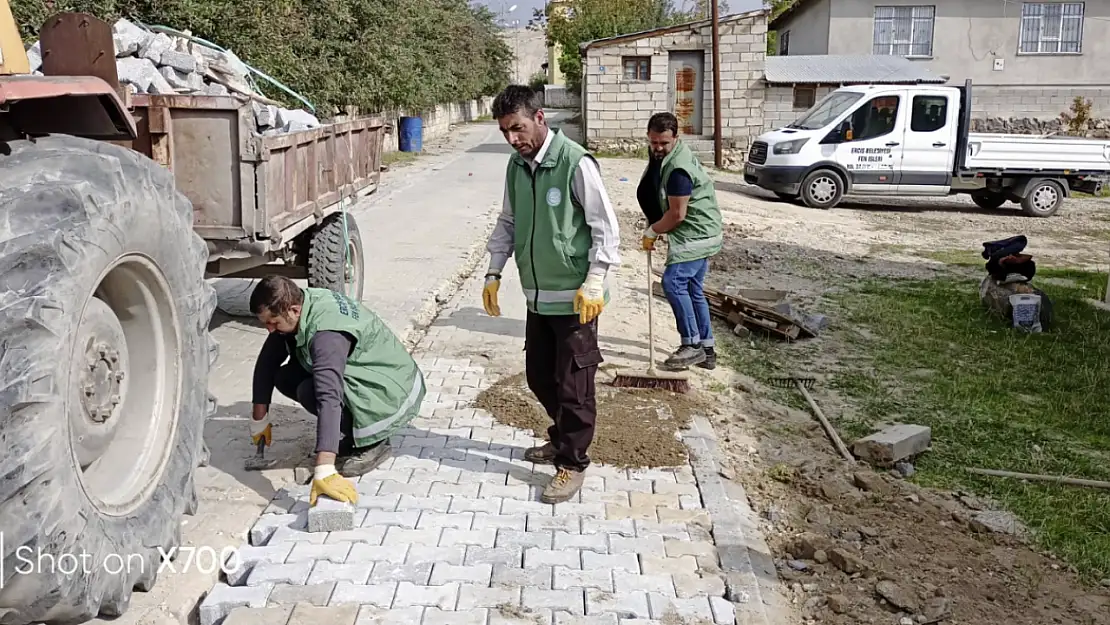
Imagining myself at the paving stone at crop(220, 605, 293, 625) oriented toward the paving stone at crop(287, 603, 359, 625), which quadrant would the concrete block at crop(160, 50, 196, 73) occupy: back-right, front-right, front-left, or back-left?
back-left

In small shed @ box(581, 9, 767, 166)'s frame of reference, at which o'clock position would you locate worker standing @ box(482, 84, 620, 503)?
The worker standing is roughly at 12 o'clock from the small shed.

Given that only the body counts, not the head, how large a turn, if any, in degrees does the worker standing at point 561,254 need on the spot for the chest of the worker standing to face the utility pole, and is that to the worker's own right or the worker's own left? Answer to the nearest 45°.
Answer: approximately 135° to the worker's own right

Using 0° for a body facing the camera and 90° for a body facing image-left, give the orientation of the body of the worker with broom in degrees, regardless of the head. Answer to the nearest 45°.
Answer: approximately 45°

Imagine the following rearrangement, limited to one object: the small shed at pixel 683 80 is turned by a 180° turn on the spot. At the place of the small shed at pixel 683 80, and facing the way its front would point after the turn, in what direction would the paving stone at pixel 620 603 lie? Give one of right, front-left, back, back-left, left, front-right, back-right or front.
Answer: back

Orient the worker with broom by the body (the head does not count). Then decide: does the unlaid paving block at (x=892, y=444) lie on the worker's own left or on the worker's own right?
on the worker's own left

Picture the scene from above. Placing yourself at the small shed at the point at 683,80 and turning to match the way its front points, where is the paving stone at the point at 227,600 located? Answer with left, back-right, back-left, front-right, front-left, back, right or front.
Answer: front

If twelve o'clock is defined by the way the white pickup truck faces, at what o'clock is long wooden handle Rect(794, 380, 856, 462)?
The long wooden handle is roughly at 9 o'clock from the white pickup truck.

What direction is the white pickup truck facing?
to the viewer's left

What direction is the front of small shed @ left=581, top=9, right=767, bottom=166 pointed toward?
toward the camera

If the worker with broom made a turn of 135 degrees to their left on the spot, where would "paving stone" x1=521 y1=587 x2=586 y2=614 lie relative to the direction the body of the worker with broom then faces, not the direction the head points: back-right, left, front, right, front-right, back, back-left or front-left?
right

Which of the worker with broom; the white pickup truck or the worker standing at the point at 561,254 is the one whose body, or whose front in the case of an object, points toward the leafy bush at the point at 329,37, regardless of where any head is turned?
the white pickup truck

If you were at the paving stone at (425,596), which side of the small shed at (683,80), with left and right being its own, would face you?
front

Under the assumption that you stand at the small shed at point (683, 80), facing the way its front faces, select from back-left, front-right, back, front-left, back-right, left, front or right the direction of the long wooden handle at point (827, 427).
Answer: front
